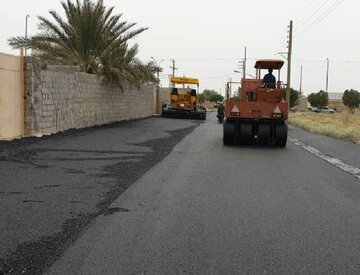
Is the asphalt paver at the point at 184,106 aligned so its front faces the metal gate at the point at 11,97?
no

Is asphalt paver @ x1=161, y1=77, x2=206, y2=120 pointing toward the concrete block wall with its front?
no

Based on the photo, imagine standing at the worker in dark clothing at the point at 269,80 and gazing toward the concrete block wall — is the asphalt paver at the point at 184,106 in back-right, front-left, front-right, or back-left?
front-right

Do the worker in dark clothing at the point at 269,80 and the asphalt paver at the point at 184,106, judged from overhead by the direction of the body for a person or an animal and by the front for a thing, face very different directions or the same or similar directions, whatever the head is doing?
same or similar directions

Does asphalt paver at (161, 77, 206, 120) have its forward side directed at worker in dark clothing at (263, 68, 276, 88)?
no
